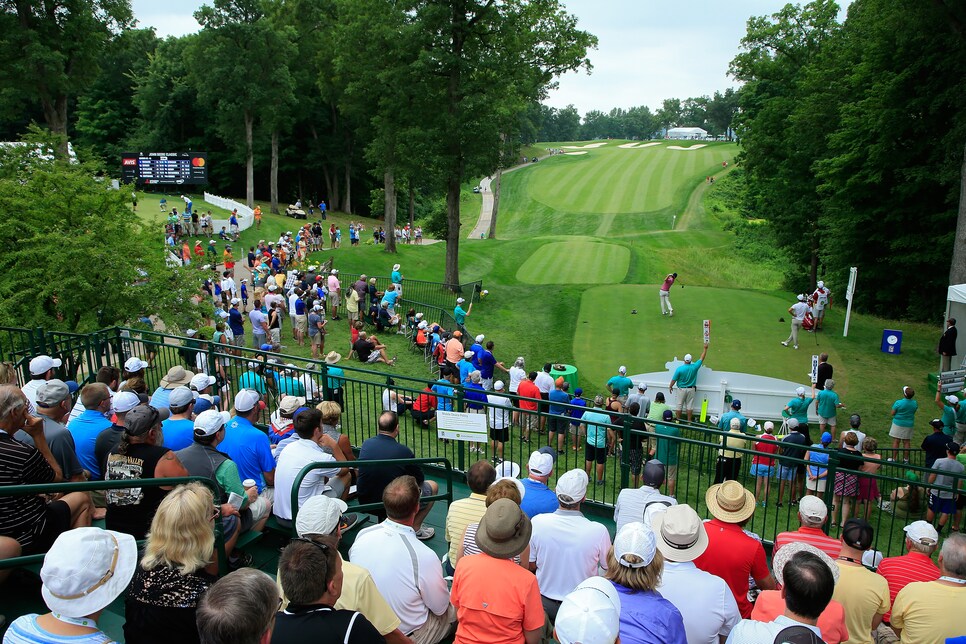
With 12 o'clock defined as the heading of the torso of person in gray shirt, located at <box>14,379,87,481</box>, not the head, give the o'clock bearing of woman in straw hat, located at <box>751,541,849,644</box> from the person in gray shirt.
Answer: The woman in straw hat is roughly at 3 o'clock from the person in gray shirt.

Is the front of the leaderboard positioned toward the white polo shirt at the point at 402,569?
yes

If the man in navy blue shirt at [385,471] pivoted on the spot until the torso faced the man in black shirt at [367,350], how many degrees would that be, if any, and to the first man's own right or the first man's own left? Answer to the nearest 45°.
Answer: approximately 45° to the first man's own left

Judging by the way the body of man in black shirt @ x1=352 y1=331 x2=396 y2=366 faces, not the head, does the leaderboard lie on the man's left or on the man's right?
on the man's left

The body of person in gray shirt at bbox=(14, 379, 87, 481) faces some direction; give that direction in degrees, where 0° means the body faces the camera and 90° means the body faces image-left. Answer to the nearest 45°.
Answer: approximately 225°

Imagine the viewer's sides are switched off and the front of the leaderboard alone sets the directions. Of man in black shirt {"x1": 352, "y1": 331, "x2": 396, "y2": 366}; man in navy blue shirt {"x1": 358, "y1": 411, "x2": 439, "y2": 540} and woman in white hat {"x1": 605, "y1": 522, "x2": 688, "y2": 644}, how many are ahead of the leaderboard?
3

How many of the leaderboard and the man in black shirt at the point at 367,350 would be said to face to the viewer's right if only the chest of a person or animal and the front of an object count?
1

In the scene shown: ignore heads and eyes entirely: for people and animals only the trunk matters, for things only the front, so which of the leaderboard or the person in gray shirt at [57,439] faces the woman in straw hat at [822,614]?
the leaderboard

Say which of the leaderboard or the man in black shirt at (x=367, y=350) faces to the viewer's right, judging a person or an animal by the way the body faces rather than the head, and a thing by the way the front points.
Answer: the man in black shirt

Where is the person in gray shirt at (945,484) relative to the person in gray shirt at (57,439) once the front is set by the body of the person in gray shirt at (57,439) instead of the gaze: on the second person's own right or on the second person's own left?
on the second person's own right

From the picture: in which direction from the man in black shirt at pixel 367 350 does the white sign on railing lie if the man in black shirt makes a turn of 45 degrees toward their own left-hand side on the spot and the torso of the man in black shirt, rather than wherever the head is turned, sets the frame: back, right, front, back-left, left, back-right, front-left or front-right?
back-right

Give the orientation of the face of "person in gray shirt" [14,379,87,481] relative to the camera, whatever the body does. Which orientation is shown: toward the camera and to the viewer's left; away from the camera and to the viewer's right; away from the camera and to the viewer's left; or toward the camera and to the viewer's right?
away from the camera and to the viewer's right
